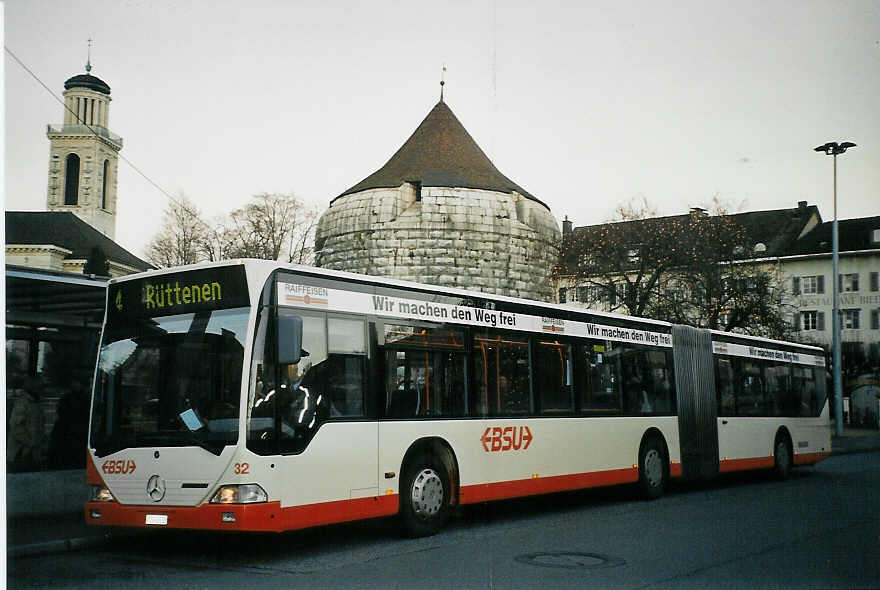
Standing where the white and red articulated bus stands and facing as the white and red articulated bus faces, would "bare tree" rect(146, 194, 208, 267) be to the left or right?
on its right

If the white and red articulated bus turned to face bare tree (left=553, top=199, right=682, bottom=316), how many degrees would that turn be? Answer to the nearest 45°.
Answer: approximately 135° to its right

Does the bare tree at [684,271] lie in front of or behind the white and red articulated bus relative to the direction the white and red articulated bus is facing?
behind

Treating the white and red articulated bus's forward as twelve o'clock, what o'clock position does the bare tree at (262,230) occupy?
The bare tree is roughly at 4 o'clock from the white and red articulated bus.

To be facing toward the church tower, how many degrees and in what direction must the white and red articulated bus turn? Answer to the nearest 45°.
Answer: approximately 90° to its right

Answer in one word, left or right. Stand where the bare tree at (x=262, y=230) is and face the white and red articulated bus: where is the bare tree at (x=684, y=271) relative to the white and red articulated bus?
left

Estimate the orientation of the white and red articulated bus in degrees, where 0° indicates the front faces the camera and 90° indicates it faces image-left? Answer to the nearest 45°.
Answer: approximately 45°

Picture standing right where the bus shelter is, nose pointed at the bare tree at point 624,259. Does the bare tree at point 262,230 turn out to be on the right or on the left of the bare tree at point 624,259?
left
